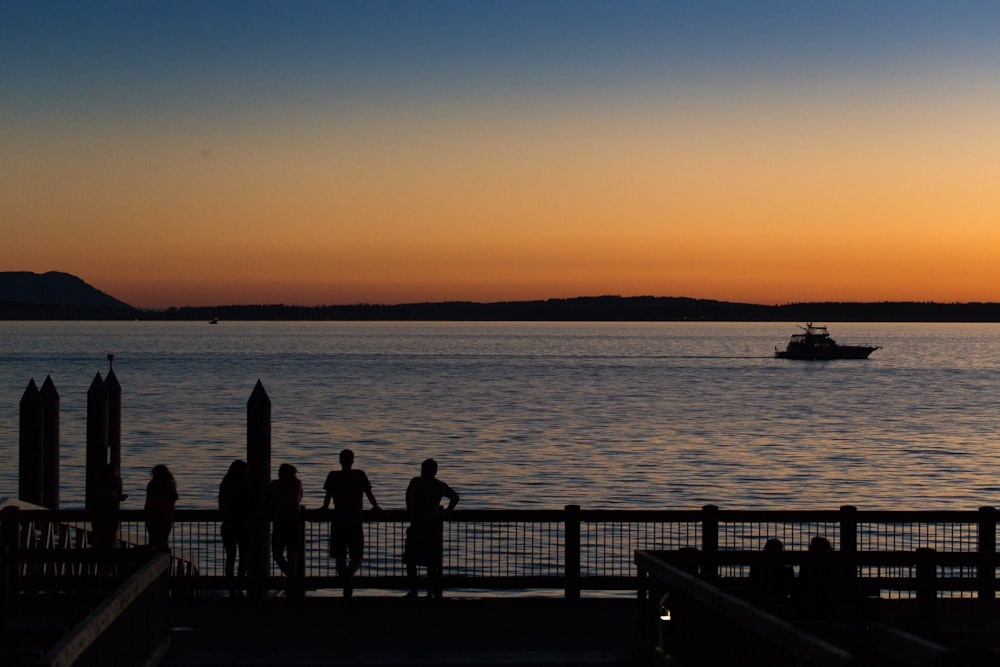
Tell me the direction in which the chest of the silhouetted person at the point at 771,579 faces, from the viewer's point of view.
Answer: away from the camera

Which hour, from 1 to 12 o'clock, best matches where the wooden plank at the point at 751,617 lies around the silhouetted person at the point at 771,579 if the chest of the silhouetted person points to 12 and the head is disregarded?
The wooden plank is roughly at 6 o'clock from the silhouetted person.

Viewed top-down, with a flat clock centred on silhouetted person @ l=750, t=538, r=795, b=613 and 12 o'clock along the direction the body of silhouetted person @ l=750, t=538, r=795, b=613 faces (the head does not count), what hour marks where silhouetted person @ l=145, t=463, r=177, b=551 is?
silhouetted person @ l=145, t=463, r=177, b=551 is roughly at 10 o'clock from silhouetted person @ l=750, t=538, r=795, b=613.

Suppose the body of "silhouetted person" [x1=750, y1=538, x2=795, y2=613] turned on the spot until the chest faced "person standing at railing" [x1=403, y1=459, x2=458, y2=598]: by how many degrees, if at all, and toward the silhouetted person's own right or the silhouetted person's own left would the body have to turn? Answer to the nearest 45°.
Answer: approximately 45° to the silhouetted person's own left

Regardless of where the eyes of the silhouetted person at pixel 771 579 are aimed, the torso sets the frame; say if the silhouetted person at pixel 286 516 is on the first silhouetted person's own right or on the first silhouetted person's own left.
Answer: on the first silhouetted person's own left

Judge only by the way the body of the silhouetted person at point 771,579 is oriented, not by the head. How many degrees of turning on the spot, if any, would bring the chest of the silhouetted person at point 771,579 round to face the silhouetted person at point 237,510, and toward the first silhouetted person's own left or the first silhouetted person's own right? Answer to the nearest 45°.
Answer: approximately 45° to the first silhouetted person's own left

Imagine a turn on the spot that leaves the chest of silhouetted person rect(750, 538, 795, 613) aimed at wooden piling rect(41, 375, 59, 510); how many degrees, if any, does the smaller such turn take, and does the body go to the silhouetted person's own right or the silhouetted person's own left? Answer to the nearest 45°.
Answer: approximately 45° to the silhouetted person's own left

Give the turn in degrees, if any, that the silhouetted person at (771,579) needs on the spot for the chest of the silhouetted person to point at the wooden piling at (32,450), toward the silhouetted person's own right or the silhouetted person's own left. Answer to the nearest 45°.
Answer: approximately 45° to the silhouetted person's own left

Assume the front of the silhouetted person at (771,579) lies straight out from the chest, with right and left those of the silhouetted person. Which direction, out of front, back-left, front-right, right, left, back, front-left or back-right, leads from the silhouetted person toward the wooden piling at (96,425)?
front-left

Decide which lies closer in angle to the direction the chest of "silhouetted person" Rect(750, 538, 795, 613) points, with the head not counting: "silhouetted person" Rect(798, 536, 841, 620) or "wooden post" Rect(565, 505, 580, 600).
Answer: the wooden post
